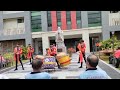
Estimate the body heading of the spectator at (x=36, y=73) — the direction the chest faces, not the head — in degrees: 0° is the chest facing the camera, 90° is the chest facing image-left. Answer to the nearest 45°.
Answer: approximately 180°

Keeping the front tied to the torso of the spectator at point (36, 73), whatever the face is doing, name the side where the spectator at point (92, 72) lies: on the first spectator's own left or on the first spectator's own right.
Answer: on the first spectator's own right
